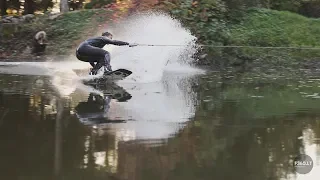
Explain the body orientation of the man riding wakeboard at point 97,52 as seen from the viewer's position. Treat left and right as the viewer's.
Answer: facing to the right of the viewer

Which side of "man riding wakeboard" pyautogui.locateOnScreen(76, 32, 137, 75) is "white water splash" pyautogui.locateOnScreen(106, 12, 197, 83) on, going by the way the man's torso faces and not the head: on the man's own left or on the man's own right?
on the man's own left
